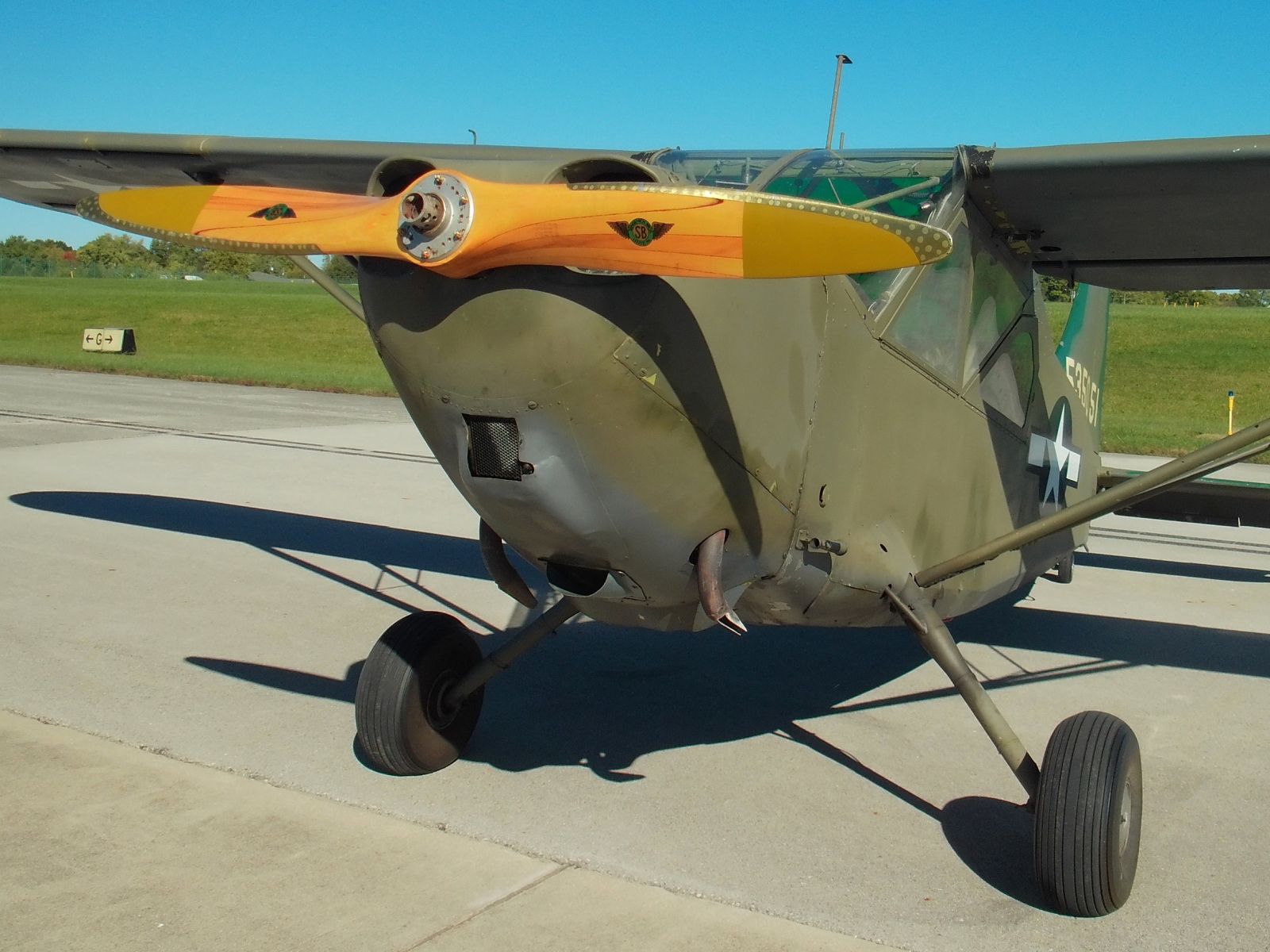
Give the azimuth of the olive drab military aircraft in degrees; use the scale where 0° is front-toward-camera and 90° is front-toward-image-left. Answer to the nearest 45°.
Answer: approximately 45°
